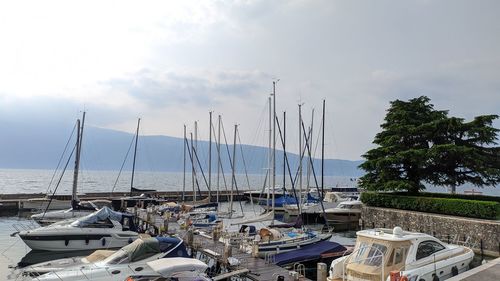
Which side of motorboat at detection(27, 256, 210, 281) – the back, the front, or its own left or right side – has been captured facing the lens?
left

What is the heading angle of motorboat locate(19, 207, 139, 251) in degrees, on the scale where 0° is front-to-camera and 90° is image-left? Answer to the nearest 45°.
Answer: approximately 90°

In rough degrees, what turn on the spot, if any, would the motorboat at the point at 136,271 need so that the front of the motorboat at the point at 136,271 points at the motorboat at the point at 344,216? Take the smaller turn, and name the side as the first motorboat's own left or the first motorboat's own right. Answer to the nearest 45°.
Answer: approximately 135° to the first motorboat's own right

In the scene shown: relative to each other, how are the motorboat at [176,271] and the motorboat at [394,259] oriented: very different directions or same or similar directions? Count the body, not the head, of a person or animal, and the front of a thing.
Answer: very different directions

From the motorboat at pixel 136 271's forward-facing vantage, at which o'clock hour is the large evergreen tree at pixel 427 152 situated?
The large evergreen tree is roughly at 5 o'clock from the motorboat.

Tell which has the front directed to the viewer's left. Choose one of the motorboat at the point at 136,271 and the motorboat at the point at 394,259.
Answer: the motorboat at the point at 136,271

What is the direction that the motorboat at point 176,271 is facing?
to the viewer's left

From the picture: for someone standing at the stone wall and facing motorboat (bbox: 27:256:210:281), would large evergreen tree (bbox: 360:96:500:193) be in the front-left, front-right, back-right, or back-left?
back-right

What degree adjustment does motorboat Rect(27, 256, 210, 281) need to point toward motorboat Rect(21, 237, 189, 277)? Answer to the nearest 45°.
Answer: approximately 90° to its right
